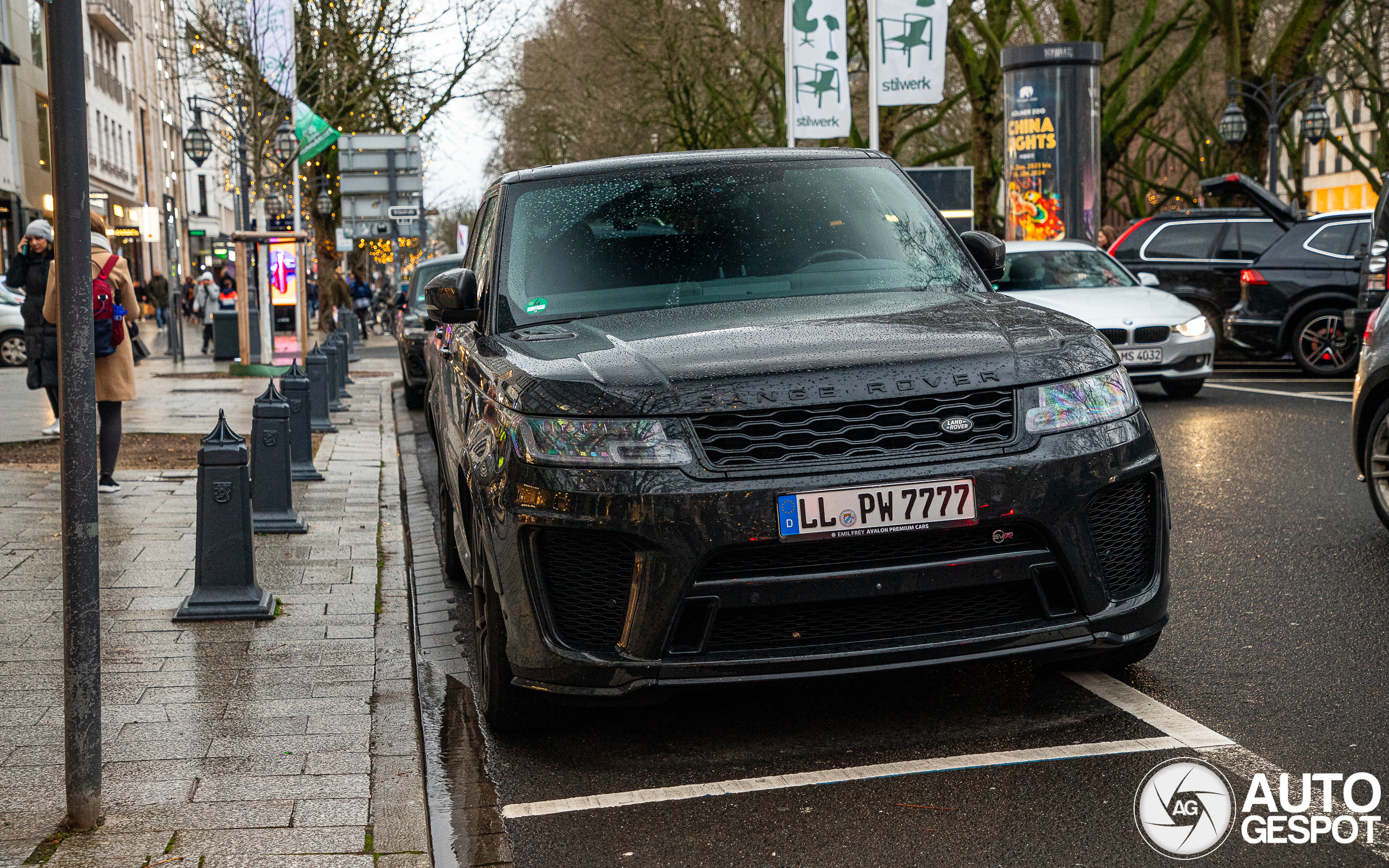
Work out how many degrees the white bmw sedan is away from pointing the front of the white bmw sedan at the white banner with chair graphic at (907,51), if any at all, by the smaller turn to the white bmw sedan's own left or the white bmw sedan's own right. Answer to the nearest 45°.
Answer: approximately 180°

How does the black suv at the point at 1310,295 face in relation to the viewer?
to the viewer's right

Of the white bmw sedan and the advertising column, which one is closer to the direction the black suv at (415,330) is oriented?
the white bmw sedan

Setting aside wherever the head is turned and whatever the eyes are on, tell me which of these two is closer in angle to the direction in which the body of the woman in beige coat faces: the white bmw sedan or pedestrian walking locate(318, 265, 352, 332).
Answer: the pedestrian walking

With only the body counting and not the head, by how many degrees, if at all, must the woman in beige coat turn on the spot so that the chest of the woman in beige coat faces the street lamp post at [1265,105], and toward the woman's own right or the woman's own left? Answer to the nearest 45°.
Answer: approximately 45° to the woman's own right

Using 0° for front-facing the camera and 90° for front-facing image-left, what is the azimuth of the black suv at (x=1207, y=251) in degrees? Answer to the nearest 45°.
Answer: approximately 270°

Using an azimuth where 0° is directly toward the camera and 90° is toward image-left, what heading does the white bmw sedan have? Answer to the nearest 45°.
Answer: approximately 315°

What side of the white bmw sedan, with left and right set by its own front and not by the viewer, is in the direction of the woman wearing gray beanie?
right

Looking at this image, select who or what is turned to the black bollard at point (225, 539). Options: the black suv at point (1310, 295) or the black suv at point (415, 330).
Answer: the black suv at point (415, 330)

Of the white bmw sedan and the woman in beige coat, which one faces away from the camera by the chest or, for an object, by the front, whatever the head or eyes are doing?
the woman in beige coat
